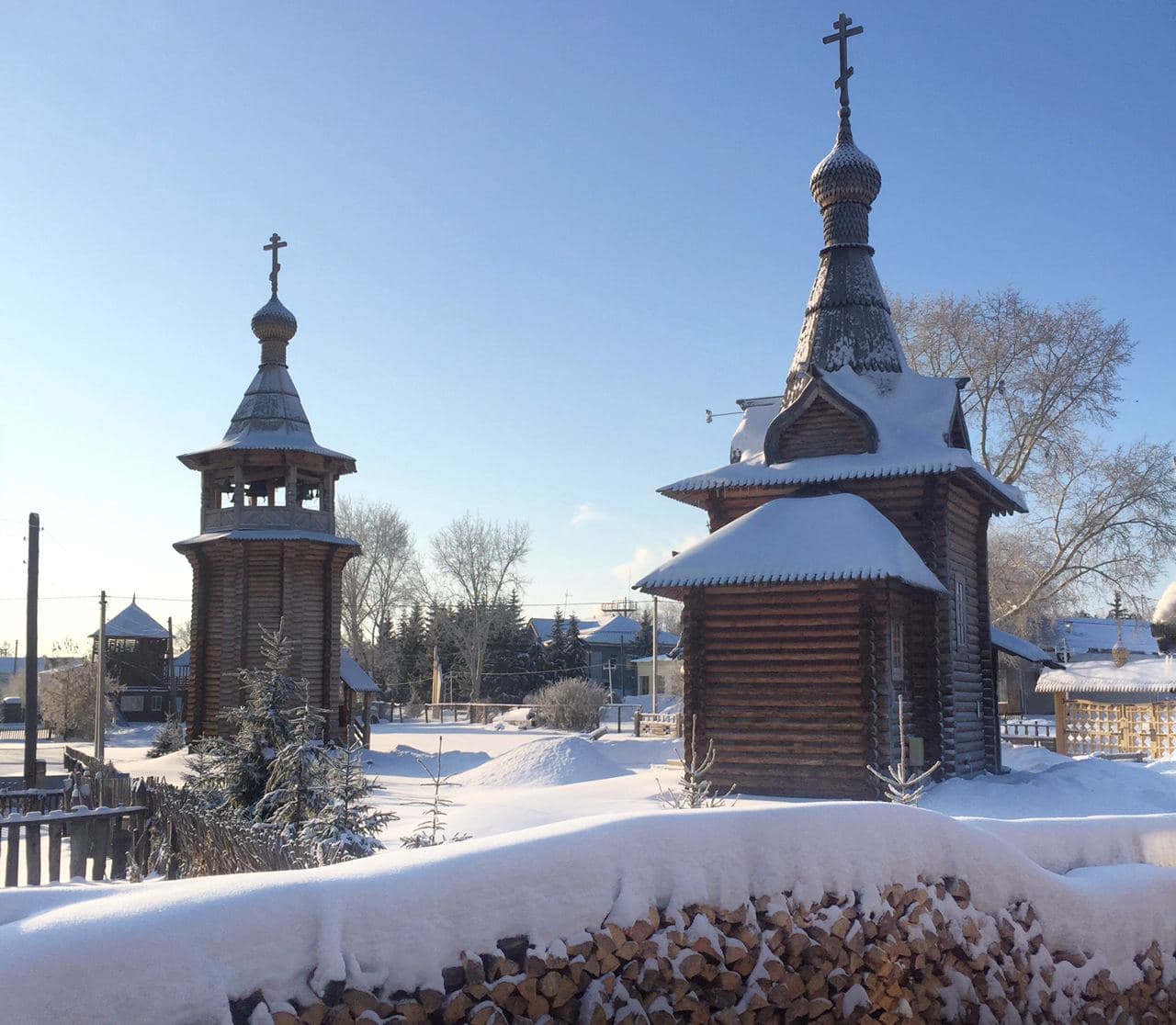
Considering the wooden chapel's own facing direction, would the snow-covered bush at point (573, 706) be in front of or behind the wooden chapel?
in front

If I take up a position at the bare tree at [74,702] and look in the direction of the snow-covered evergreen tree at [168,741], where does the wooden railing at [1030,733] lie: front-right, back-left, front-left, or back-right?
front-left

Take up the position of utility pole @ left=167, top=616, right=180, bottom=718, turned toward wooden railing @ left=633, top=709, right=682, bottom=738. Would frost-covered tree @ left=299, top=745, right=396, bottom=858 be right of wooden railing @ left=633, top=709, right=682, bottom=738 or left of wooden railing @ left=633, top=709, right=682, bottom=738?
right

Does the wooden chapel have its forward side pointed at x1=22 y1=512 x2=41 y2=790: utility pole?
no

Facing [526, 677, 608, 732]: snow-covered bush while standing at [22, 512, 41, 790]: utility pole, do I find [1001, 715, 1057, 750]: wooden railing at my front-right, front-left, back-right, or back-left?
front-right
